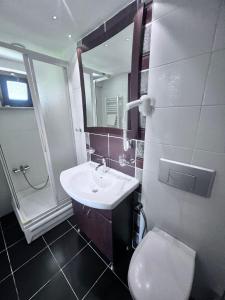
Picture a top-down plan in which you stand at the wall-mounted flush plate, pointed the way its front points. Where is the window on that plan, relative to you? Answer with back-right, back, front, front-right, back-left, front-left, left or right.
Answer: front-right

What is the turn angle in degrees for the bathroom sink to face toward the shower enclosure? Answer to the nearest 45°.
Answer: approximately 90° to its right

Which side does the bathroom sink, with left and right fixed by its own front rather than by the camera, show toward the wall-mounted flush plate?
left

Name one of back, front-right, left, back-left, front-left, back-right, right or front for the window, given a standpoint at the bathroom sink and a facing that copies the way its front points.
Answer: right

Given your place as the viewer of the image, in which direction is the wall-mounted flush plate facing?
facing the viewer and to the left of the viewer

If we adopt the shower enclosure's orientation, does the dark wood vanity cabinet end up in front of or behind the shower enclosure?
in front

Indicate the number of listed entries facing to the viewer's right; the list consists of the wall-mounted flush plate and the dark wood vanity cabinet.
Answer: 0

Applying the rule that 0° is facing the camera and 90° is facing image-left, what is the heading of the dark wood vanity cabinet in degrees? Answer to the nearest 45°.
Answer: approximately 45°

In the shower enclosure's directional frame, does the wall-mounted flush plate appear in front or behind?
in front

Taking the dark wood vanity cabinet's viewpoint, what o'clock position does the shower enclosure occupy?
The shower enclosure is roughly at 3 o'clock from the dark wood vanity cabinet.

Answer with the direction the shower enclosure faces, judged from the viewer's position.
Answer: facing the viewer and to the right of the viewer
